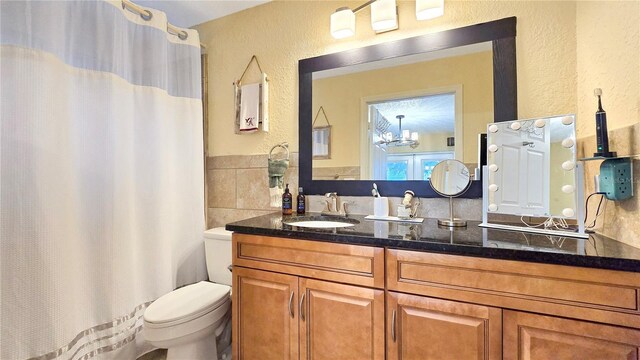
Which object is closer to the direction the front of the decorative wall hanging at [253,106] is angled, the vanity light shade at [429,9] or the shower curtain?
the shower curtain

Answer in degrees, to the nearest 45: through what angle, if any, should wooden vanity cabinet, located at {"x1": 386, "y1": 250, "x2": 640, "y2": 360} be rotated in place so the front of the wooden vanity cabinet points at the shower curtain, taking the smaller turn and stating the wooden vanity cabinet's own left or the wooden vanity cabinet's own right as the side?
approximately 45° to the wooden vanity cabinet's own right

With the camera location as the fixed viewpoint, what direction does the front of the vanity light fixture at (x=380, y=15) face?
facing the viewer and to the left of the viewer

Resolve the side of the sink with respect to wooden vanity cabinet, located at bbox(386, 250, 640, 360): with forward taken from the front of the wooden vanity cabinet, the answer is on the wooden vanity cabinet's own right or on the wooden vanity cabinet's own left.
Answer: on the wooden vanity cabinet's own right

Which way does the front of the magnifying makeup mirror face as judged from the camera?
facing the viewer

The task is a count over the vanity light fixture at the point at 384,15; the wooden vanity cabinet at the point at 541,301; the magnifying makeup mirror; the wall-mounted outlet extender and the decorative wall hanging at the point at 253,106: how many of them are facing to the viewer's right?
0

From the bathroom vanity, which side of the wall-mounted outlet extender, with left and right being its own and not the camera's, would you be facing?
front

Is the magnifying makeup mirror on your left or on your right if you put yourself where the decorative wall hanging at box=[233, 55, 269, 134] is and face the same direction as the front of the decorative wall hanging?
on your left

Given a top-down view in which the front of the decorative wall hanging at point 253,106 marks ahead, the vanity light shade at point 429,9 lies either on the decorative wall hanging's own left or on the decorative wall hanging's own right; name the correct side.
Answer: on the decorative wall hanging's own left

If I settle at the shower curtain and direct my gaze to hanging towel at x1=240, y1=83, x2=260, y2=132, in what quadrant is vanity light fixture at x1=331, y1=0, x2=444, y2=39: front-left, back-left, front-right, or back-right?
front-right

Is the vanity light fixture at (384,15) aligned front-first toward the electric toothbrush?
no

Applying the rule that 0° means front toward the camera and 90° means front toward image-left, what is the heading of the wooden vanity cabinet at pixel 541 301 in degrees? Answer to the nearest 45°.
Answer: approximately 45°

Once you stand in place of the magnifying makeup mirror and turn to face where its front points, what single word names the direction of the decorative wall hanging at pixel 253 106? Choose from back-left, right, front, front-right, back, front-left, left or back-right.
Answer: right

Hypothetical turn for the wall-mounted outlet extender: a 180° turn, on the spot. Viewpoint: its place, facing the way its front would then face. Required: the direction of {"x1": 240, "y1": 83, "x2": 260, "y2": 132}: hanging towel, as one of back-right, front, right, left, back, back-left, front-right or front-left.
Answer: back-left

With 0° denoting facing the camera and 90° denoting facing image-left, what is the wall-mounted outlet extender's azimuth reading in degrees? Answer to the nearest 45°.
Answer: approximately 45°

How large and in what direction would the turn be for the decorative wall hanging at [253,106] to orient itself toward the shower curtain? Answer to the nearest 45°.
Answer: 0° — it already faces it

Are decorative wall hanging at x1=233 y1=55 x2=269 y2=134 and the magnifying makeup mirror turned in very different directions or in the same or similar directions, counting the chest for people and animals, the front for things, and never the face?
same or similar directions

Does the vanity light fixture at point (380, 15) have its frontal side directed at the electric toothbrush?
no
